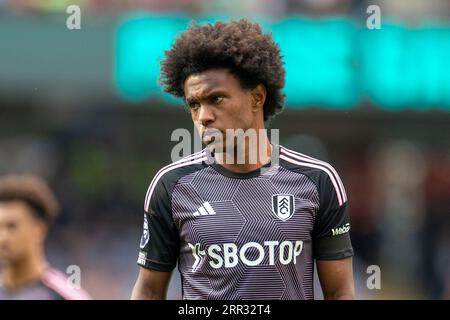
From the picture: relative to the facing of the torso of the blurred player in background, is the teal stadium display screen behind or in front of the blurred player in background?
behind

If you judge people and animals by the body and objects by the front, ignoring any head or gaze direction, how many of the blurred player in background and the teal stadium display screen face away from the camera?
0

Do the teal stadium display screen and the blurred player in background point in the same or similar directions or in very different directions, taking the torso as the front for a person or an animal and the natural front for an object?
same or similar directions

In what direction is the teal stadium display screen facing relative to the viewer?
toward the camera

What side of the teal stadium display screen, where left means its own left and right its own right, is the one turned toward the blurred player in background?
front
